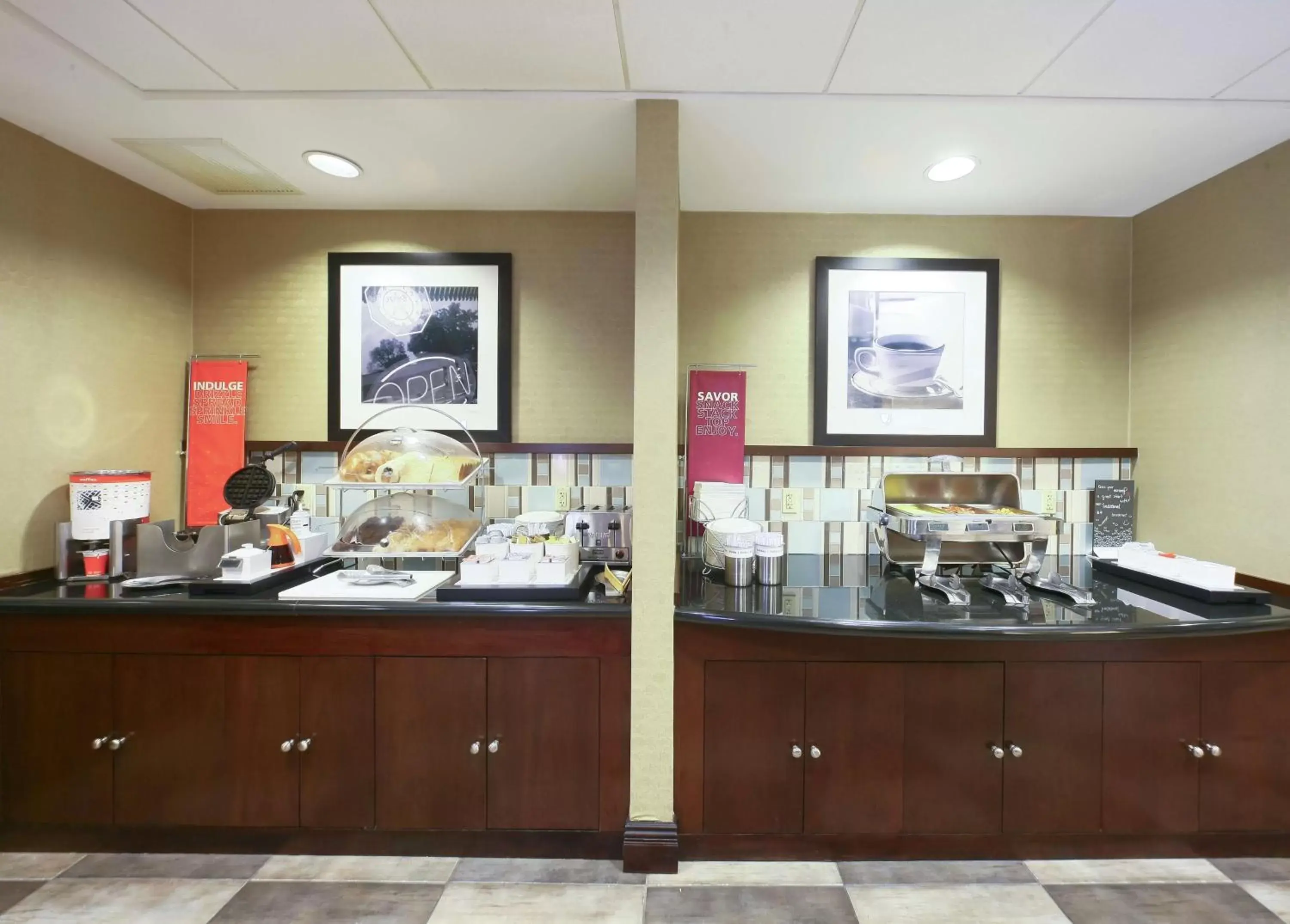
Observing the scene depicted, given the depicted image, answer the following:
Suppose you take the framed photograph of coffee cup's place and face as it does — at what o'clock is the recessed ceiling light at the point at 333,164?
The recessed ceiling light is roughly at 2 o'clock from the framed photograph of coffee cup.

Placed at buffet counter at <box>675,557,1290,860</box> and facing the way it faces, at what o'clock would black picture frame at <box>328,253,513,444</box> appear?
The black picture frame is roughly at 3 o'clock from the buffet counter.

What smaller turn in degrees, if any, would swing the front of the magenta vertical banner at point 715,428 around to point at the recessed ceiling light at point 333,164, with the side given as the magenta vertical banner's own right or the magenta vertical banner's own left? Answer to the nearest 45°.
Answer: approximately 90° to the magenta vertical banner's own right

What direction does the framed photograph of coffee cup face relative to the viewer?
toward the camera

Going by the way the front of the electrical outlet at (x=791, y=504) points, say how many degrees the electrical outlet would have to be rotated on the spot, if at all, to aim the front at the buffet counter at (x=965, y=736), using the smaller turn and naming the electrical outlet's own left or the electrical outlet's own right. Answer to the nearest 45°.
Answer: approximately 45° to the electrical outlet's own left

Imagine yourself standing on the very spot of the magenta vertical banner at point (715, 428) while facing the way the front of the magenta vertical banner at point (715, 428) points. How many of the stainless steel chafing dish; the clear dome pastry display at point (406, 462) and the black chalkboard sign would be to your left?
2

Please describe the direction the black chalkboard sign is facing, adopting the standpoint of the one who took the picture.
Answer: facing the viewer

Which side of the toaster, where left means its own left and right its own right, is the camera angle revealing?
front

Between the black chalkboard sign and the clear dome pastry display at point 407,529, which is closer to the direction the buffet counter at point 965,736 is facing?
the clear dome pastry display

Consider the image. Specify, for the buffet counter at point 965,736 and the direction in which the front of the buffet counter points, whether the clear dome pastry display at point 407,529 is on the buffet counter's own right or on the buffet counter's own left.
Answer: on the buffet counter's own right

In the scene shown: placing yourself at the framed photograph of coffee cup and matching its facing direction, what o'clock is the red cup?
The red cup is roughly at 2 o'clock from the framed photograph of coffee cup.
